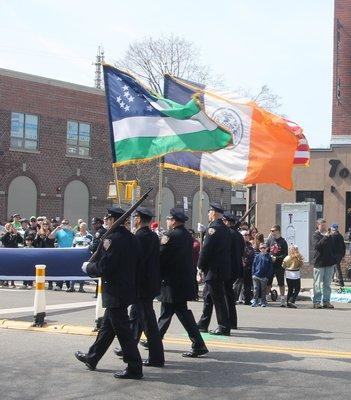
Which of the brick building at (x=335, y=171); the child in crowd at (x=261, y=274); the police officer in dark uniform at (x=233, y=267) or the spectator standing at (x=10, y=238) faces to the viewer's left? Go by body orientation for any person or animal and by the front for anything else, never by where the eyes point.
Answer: the police officer in dark uniform

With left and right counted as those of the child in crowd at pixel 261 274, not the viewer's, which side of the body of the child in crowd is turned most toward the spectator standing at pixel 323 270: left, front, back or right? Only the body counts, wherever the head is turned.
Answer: left

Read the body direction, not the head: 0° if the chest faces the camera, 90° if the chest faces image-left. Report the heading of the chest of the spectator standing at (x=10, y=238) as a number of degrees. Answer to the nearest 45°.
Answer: approximately 0°

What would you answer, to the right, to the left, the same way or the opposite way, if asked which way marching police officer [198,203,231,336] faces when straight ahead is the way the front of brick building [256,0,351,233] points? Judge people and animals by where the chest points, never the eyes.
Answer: to the right

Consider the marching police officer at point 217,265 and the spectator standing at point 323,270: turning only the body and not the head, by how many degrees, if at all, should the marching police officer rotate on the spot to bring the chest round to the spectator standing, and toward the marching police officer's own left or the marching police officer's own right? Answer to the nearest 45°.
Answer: approximately 135° to the marching police officer's own right

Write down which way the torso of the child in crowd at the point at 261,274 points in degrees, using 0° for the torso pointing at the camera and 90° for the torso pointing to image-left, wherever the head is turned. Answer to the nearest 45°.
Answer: approximately 0°

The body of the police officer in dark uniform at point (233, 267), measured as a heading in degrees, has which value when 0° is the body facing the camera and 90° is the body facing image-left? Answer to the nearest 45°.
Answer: approximately 90°

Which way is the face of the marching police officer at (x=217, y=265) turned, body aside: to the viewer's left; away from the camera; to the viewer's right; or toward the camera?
to the viewer's left

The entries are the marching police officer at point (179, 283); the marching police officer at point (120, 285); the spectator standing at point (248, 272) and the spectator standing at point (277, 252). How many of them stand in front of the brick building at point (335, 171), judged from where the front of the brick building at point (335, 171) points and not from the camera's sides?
4

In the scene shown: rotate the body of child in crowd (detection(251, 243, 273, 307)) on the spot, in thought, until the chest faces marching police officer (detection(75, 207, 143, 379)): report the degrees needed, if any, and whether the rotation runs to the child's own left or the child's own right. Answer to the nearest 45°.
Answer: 0° — they already face them

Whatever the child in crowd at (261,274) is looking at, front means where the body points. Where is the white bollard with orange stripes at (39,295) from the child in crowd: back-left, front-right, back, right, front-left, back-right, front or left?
front-right

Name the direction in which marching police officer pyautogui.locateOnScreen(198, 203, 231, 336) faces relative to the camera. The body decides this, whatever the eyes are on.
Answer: to the viewer's left

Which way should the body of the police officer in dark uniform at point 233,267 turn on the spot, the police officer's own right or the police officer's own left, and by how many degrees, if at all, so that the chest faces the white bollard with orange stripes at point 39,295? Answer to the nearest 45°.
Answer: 0° — they already face it

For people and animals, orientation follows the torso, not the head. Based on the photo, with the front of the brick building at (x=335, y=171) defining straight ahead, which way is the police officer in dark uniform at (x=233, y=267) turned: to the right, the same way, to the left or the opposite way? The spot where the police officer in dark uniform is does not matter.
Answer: to the right

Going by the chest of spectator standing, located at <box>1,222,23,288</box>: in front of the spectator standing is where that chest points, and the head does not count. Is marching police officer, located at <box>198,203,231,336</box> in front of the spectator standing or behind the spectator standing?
in front

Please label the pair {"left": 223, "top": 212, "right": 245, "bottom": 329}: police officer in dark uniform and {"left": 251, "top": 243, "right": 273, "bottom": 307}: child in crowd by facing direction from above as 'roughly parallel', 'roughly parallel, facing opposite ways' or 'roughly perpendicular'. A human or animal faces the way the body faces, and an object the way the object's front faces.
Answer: roughly perpendicular
